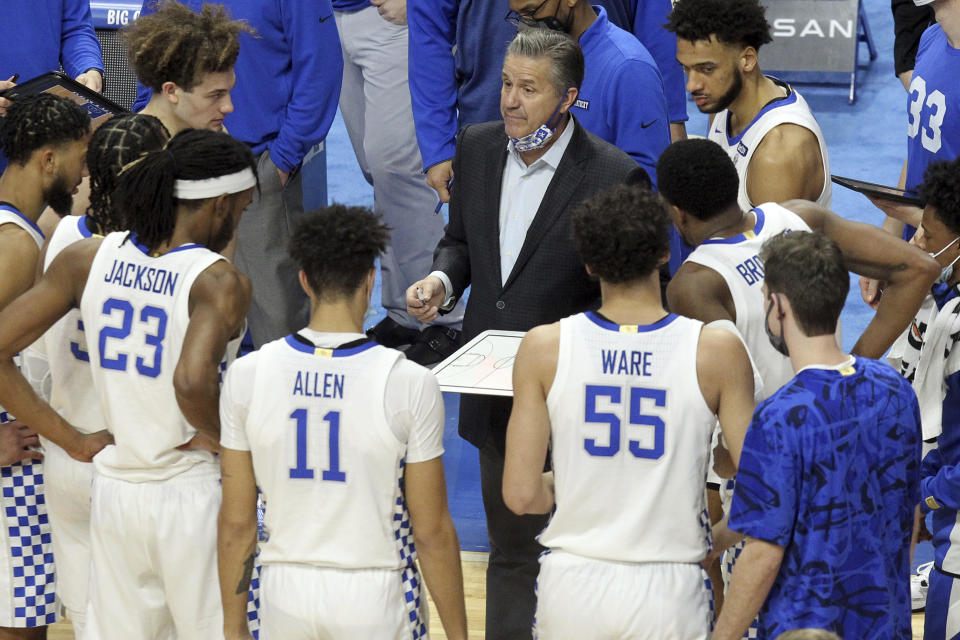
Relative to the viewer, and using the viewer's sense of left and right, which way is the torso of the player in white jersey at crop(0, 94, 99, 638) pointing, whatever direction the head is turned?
facing to the right of the viewer

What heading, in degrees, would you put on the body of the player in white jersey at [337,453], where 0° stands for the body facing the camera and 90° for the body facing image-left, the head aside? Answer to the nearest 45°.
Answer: approximately 180°

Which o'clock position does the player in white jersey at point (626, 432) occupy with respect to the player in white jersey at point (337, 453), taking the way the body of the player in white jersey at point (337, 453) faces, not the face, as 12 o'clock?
the player in white jersey at point (626, 432) is roughly at 3 o'clock from the player in white jersey at point (337, 453).

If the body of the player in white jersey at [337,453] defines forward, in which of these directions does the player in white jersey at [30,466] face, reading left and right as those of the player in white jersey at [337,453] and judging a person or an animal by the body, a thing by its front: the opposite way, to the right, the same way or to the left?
to the right

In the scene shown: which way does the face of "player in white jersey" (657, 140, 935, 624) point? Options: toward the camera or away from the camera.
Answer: away from the camera

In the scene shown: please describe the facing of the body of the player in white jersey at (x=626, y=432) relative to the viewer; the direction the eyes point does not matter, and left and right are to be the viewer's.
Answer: facing away from the viewer

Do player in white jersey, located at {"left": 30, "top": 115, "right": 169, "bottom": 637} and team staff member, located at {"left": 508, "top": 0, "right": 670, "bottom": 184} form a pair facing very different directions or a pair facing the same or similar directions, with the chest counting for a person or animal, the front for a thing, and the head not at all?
very different directions

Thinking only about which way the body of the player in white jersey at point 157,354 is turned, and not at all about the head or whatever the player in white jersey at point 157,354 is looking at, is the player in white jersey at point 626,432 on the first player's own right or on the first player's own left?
on the first player's own right

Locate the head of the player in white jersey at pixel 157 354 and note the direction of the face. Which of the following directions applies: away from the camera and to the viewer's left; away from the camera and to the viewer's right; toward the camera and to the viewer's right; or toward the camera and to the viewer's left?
away from the camera and to the viewer's right
